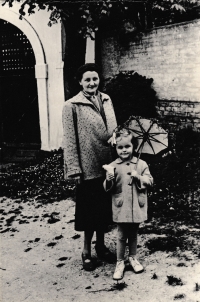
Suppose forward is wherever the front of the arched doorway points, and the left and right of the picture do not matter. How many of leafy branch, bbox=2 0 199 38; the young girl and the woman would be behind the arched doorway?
0

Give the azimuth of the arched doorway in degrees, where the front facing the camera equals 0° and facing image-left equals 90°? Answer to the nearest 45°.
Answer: approximately 0°

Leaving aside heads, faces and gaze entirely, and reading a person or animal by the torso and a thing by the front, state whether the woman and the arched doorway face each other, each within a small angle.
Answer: no

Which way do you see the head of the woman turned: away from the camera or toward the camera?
toward the camera

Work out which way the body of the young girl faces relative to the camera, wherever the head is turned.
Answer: toward the camera

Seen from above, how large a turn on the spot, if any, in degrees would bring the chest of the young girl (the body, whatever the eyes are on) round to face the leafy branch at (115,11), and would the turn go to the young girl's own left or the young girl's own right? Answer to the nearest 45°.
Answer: approximately 180°

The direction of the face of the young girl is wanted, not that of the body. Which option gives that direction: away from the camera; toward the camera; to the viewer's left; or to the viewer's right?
toward the camera

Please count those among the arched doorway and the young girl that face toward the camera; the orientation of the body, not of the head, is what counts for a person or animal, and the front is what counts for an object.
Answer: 2

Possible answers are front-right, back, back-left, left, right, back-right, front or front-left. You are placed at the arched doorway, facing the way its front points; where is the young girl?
front

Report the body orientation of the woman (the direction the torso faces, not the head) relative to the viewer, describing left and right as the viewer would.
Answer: facing the viewer and to the right of the viewer

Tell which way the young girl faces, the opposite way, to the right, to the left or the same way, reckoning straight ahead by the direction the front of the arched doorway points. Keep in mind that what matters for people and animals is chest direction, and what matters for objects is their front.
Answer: the same way

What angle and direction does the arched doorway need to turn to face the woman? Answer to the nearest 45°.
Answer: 0° — it already faces them
